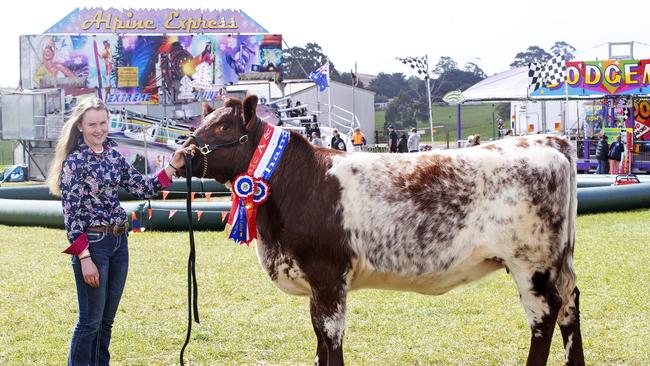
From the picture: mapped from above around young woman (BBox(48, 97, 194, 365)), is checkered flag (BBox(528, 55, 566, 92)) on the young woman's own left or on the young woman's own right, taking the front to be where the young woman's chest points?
on the young woman's own left

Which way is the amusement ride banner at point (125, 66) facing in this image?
toward the camera

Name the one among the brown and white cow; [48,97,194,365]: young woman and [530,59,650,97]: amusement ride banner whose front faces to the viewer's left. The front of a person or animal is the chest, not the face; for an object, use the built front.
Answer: the brown and white cow

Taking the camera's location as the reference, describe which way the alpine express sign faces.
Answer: facing the viewer

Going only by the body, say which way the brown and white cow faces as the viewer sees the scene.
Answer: to the viewer's left

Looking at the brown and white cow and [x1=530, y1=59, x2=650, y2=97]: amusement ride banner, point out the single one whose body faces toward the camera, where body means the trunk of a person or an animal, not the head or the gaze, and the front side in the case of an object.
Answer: the amusement ride banner

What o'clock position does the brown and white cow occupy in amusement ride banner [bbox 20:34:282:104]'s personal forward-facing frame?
The brown and white cow is roughly at 12 o'clock from the amusement ride banner.

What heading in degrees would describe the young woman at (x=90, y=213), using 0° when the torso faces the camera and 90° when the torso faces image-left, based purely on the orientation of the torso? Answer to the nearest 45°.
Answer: approximately 315°

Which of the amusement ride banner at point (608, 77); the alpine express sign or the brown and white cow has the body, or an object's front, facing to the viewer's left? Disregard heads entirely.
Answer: the brown and white cow

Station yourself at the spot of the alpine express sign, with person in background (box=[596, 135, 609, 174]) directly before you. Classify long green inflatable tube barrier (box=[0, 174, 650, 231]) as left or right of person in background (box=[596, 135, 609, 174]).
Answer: right

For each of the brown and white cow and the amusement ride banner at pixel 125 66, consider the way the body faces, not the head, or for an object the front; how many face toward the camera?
1
